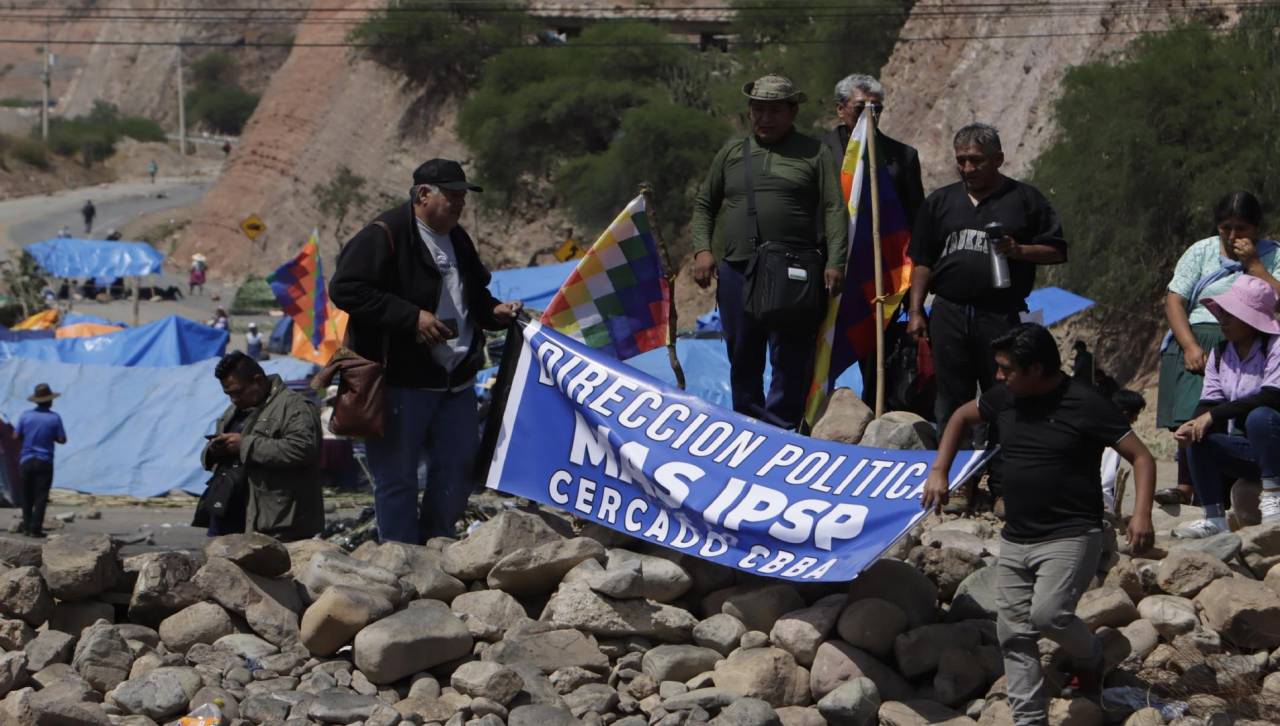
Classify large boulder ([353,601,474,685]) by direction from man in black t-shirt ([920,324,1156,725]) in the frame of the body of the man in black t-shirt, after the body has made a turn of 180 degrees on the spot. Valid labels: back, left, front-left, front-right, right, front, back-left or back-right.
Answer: back-left

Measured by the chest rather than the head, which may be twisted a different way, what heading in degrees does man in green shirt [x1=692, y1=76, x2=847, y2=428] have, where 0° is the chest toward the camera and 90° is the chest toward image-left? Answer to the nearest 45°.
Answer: approximately 0°

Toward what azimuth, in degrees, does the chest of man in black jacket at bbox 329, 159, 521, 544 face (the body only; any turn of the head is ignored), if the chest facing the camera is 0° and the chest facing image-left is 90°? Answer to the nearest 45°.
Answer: approximately 315°

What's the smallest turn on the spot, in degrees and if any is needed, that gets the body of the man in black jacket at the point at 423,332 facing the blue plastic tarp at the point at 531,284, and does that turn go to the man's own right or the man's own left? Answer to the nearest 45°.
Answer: approximately 135° to the man's own left

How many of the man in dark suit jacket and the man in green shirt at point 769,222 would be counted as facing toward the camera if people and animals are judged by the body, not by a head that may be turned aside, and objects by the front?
2

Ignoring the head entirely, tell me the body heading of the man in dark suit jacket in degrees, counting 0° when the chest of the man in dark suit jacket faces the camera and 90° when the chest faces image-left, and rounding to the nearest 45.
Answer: approximately 0°

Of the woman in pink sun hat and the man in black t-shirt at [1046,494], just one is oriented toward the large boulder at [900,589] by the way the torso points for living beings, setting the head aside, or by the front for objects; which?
the woman in pink sun hat

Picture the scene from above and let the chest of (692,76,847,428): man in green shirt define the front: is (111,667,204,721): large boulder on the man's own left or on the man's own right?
on the man's own right

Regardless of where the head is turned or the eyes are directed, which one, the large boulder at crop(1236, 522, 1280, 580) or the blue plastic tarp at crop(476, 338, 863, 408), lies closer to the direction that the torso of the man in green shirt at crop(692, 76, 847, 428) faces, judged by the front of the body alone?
the large boulder

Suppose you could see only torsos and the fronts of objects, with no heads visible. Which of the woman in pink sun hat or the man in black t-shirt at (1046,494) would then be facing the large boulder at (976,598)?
the woman in pink sun hat
